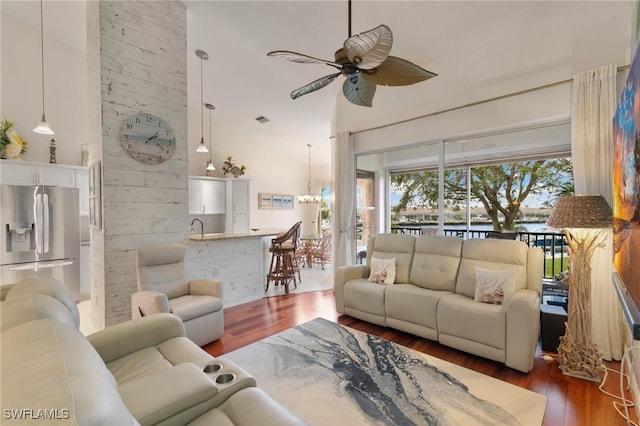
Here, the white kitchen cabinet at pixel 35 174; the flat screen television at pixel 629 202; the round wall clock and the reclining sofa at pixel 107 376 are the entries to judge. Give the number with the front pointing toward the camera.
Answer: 2

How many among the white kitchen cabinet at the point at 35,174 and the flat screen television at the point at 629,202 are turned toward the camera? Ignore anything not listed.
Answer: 1

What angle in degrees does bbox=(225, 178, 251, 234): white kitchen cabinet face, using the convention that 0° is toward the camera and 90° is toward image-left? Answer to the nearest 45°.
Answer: approximately 315°

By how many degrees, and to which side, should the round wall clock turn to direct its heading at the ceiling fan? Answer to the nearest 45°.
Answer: approximately 45° to its left

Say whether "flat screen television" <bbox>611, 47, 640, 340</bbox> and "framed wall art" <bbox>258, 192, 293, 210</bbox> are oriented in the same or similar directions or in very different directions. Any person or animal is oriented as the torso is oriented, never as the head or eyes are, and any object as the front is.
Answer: very different directions

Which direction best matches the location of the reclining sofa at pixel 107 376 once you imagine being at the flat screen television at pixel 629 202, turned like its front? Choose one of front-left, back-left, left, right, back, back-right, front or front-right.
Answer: front-left

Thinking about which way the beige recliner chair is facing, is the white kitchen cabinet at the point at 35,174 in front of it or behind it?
behind

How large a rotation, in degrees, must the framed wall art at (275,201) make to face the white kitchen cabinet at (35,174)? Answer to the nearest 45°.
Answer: approximately 90° to its right

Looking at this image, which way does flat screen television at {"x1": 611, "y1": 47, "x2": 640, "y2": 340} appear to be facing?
to the viewer's left

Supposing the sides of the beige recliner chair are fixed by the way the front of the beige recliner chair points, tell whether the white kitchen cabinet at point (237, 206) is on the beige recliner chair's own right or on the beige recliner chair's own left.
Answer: on the beige recliner chair's own left
